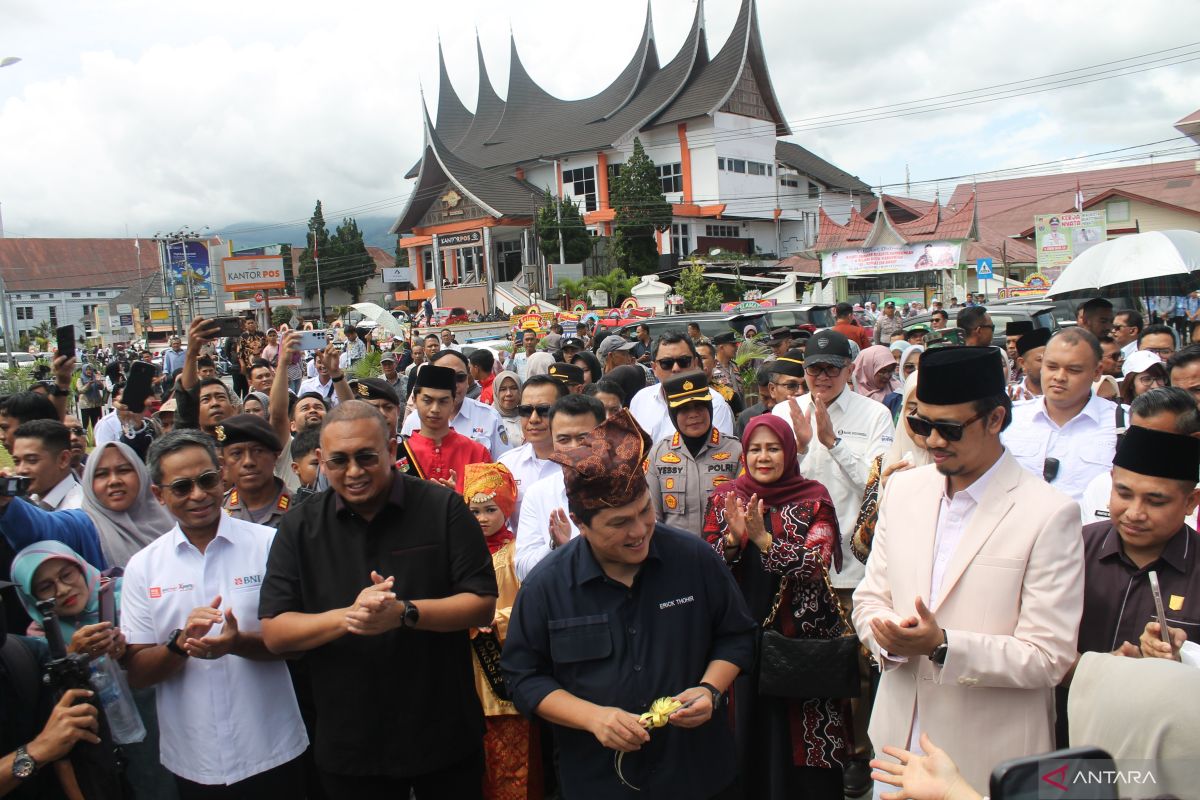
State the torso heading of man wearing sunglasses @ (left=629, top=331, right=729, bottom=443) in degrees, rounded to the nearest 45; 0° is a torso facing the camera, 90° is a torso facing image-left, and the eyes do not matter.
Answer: approximately 0°

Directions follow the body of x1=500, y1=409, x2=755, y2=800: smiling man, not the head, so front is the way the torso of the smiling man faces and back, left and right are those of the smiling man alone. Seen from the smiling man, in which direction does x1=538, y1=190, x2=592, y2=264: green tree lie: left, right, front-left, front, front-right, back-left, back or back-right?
back

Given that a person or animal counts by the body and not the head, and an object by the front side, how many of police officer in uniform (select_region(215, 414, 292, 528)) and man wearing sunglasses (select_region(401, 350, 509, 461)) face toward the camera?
2

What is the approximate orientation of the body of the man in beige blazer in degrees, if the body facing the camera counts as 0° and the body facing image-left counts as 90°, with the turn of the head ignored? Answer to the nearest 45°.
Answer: approximately 45°

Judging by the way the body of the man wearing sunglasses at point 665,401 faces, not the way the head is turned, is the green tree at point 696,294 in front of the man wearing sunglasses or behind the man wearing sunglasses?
behind

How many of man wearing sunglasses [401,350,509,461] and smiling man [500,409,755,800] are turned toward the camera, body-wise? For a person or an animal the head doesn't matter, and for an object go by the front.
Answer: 2

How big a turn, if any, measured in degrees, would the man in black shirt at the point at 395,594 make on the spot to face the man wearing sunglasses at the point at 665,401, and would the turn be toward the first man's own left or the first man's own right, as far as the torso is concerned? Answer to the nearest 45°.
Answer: approximately 135° to the first man's own left
